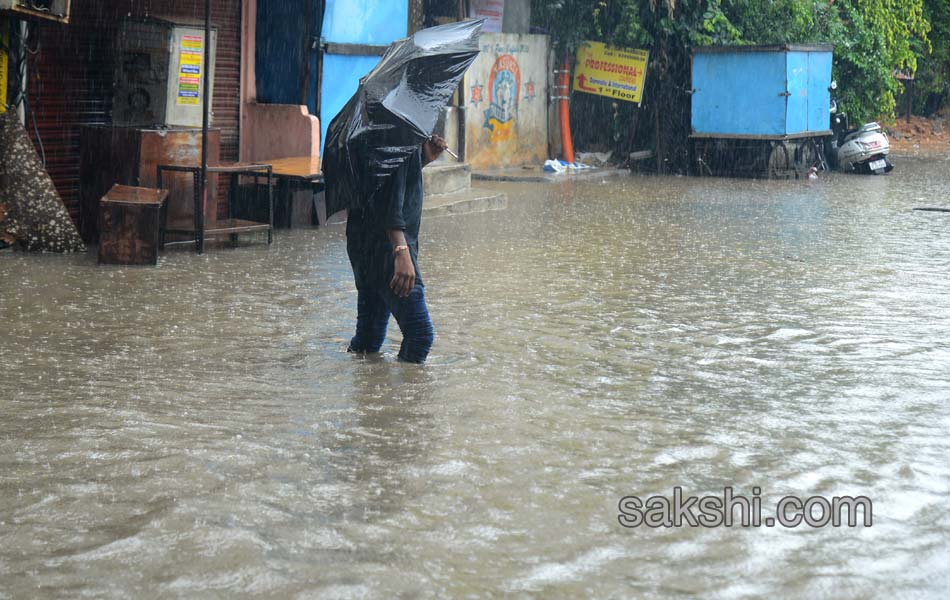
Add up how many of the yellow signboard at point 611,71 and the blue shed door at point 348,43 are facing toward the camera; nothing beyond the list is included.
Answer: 2

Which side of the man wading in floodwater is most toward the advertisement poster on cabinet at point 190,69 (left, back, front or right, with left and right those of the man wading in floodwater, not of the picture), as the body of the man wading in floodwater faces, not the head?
left

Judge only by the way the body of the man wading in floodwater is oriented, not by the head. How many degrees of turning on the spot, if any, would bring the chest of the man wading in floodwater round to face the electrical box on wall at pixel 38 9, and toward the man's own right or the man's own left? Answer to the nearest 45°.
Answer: approximately 135° to the man's own left
